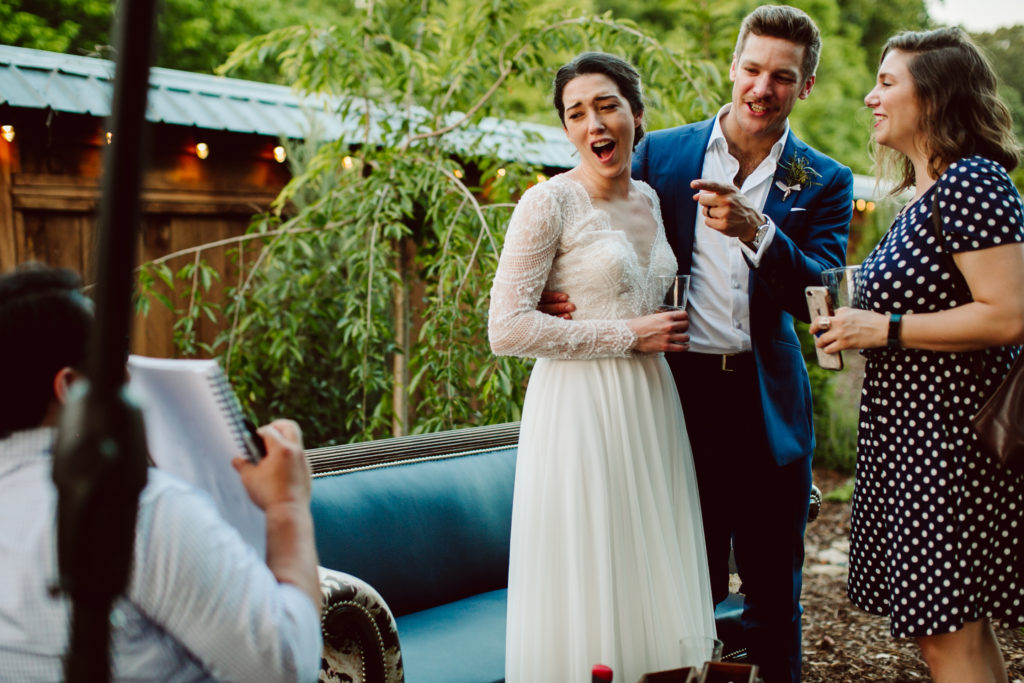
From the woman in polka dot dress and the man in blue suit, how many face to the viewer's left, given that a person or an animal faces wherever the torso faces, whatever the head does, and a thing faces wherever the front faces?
1

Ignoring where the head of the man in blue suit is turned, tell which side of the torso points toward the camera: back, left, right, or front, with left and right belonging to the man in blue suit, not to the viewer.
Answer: front

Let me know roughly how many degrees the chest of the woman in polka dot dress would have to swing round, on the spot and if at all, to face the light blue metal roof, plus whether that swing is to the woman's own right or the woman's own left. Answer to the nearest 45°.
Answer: approximately 45° to the woman's own right

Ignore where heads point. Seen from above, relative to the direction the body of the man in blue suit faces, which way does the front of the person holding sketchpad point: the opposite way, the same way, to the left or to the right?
the opposite way

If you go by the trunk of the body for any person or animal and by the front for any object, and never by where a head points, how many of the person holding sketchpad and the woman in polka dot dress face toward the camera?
0

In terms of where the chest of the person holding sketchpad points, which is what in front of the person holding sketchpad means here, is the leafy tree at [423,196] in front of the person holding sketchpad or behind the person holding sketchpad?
in front

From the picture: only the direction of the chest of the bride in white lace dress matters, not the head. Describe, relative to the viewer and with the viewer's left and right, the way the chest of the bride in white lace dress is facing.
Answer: facing the viewer and to the right of the viewer

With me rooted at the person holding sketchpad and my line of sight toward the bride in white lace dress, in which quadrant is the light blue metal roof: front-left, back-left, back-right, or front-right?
front-left

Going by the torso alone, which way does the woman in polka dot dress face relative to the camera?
to the viewer's left

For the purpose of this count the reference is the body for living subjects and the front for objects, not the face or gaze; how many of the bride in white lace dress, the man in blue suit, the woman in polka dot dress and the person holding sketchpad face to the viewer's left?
1

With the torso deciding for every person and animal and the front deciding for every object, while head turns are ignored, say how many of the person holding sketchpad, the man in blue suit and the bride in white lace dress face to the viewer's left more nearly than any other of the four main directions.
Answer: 0

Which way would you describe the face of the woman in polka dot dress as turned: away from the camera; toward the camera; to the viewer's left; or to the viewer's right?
to the viewer's left

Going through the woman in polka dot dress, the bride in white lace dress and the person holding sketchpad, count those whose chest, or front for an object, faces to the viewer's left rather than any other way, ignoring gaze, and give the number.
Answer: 1
